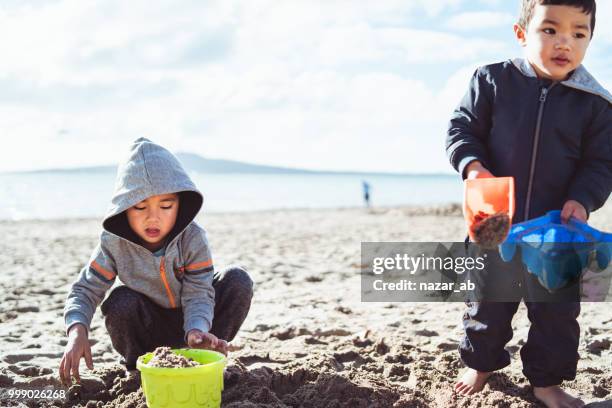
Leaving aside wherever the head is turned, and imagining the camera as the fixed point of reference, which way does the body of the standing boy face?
toward the camera
